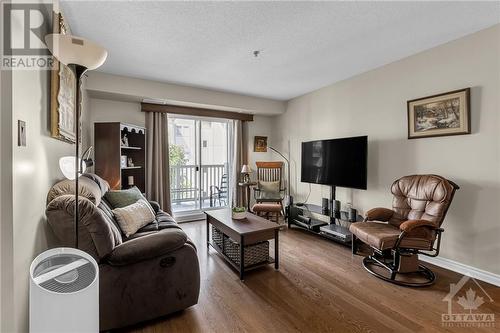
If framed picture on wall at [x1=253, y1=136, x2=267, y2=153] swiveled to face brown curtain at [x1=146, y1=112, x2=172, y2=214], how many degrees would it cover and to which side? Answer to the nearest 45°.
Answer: approximately 45° to its right

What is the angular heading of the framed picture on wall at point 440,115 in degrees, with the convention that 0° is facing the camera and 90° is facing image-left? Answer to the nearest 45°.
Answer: approximately 45°

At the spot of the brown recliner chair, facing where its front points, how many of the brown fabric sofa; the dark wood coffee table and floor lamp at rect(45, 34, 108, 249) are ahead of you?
3

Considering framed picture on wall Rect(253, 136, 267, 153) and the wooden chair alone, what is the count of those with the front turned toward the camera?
2

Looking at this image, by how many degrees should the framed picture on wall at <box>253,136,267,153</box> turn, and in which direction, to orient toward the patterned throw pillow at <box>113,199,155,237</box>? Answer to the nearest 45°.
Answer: approximately 45° to its right

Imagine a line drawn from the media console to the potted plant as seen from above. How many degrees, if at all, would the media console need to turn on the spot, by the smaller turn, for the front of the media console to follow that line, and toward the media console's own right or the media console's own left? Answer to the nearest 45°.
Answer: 0° — it already faces it

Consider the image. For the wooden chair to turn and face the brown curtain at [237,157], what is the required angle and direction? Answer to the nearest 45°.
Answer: approximately 90° to its right

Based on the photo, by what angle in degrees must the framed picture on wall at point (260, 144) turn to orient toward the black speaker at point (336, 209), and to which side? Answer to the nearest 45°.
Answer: approximately 45° to its left

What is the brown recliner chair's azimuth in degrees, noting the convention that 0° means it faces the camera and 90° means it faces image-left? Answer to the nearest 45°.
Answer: approximately 45°
